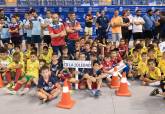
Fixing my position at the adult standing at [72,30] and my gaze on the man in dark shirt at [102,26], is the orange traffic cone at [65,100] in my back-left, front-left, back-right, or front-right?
back-right

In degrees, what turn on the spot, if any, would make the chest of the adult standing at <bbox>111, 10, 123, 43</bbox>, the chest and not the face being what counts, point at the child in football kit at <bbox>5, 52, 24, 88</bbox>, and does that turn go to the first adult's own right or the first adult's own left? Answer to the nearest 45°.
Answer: approximately 45° to the first adult's own right

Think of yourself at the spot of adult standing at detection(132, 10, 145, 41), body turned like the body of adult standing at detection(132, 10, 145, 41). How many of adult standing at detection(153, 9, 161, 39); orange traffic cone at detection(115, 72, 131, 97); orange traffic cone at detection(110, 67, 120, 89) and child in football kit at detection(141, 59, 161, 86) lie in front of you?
3

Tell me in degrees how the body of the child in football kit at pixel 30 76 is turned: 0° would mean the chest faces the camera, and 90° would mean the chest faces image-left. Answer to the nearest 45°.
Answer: approximately 45°

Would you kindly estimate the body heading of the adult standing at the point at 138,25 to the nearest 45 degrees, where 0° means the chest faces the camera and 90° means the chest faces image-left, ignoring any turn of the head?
approximately 0°

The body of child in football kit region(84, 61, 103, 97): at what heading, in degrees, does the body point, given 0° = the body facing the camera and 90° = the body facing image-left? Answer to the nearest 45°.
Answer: approximately 0°

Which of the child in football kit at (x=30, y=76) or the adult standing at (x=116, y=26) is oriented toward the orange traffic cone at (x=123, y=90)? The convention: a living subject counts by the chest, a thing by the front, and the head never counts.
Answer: the adult standing
